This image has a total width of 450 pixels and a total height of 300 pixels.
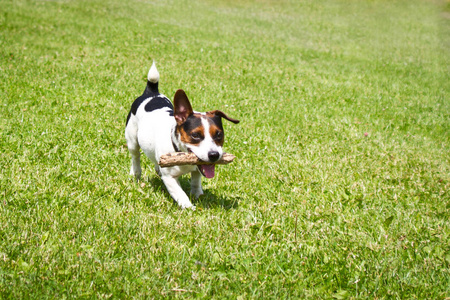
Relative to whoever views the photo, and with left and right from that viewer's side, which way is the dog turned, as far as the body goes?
facing the viewer and to the right of the viewer
